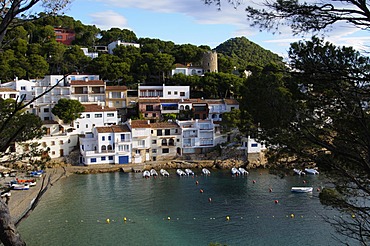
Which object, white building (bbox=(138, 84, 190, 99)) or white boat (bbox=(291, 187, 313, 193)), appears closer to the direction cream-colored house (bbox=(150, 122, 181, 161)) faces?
the white boat

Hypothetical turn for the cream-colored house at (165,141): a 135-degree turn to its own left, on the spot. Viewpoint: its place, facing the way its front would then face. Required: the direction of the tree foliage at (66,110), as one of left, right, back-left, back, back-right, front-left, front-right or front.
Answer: back-left

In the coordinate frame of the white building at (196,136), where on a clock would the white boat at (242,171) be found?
The white boat is roughly at 11 o'clock from the white building.

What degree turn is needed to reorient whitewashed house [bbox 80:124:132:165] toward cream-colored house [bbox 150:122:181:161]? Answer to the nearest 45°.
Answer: approximately 90° to its left

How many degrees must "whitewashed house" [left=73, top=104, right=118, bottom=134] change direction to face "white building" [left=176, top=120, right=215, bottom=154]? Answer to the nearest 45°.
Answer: approximately 90° to its left

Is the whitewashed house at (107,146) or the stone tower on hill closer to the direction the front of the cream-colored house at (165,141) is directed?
the whitewashed house

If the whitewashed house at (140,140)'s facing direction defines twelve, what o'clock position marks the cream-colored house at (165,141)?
the cream-colored house at (165,141) is roughly at 8 o'clock from the whitewashed house at (140,140).

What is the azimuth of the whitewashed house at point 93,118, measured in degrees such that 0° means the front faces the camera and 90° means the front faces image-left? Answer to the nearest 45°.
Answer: approximately 0°

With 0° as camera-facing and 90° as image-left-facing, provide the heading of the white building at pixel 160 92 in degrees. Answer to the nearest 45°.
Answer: approximately 0°

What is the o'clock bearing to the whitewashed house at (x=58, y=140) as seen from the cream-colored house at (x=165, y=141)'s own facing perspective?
the whitewashed house at (x=58, y=140) is roughly at 3 o'clock from the cream-colored house at (x=165, y=141).

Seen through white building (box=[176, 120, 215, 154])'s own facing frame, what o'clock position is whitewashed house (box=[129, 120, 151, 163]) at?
The whitewashed house is roughly at 2 o'clock from the white building.

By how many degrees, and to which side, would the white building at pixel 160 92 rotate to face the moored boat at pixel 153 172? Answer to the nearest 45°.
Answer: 0° — it already faces it
